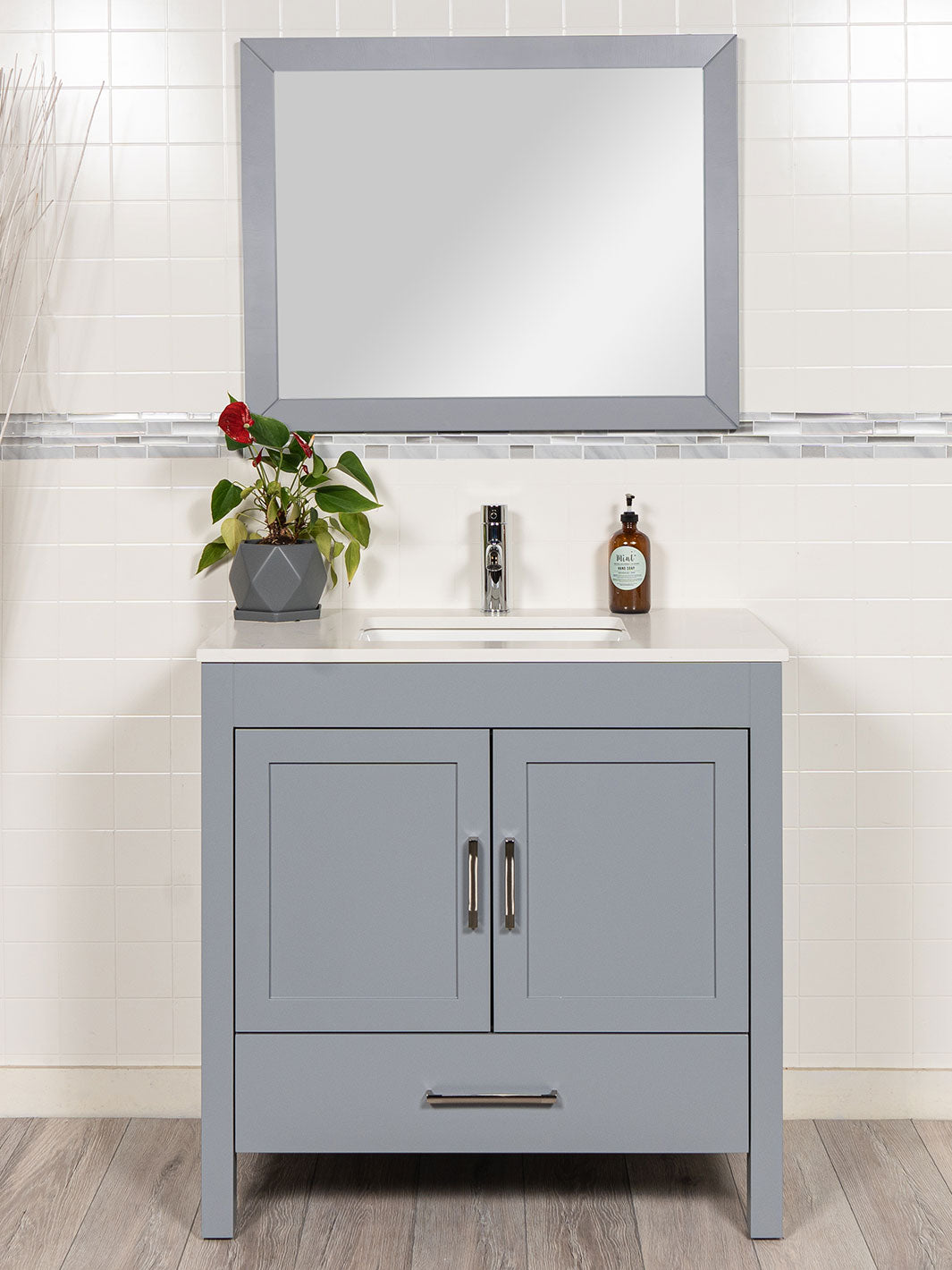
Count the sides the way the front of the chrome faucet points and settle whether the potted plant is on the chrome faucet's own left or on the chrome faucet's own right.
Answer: on the chrome faucet's own right

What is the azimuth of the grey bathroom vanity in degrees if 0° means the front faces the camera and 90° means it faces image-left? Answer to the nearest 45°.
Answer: approximately 0°

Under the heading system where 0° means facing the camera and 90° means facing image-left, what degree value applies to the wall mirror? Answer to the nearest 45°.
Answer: approximately 0°

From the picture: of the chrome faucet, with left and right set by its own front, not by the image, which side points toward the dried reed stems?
right
